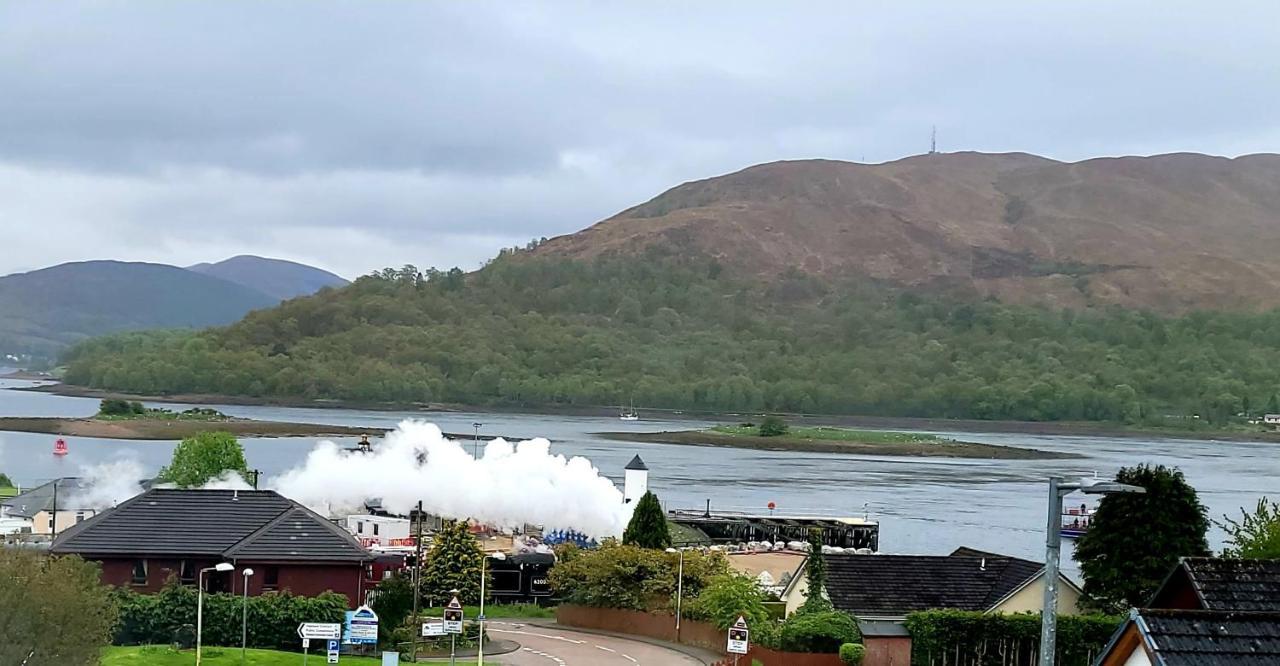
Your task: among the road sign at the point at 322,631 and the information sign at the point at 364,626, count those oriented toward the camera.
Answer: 2

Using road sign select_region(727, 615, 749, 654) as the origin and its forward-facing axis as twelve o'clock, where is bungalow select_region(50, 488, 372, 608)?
The bungalow is roughly at 4 o'clock from the road sign.

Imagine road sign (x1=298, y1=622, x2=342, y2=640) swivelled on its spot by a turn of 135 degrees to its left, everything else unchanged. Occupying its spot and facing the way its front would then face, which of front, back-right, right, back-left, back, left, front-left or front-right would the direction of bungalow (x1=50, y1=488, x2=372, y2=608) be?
front-left

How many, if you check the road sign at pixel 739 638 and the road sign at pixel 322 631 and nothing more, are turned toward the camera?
2

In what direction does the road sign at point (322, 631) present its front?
toward the camera

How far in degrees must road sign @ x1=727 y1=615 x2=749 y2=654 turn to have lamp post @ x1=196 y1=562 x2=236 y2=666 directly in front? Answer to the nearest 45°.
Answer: approximately 90° to its right

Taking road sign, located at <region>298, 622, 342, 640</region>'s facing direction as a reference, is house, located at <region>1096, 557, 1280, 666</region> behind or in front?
in front

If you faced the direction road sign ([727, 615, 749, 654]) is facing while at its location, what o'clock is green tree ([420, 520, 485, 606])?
The green tree is roughly at 5 o'clock from the road sign.

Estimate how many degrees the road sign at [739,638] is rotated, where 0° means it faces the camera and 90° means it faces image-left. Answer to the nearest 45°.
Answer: approximately 0°

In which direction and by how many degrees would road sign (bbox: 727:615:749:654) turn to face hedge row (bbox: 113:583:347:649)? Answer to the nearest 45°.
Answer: approximately 135° to its right

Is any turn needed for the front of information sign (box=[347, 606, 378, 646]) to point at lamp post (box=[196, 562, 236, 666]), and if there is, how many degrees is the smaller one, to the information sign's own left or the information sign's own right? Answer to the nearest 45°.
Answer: approximately 135° to the information sign's own right

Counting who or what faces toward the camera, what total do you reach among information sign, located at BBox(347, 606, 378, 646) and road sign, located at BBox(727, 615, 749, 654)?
2

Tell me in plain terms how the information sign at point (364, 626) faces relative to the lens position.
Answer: facing the viewer

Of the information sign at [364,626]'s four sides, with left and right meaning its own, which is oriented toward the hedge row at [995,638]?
left

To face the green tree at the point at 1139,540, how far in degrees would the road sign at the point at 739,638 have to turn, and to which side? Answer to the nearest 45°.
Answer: approximately 135° to its left
